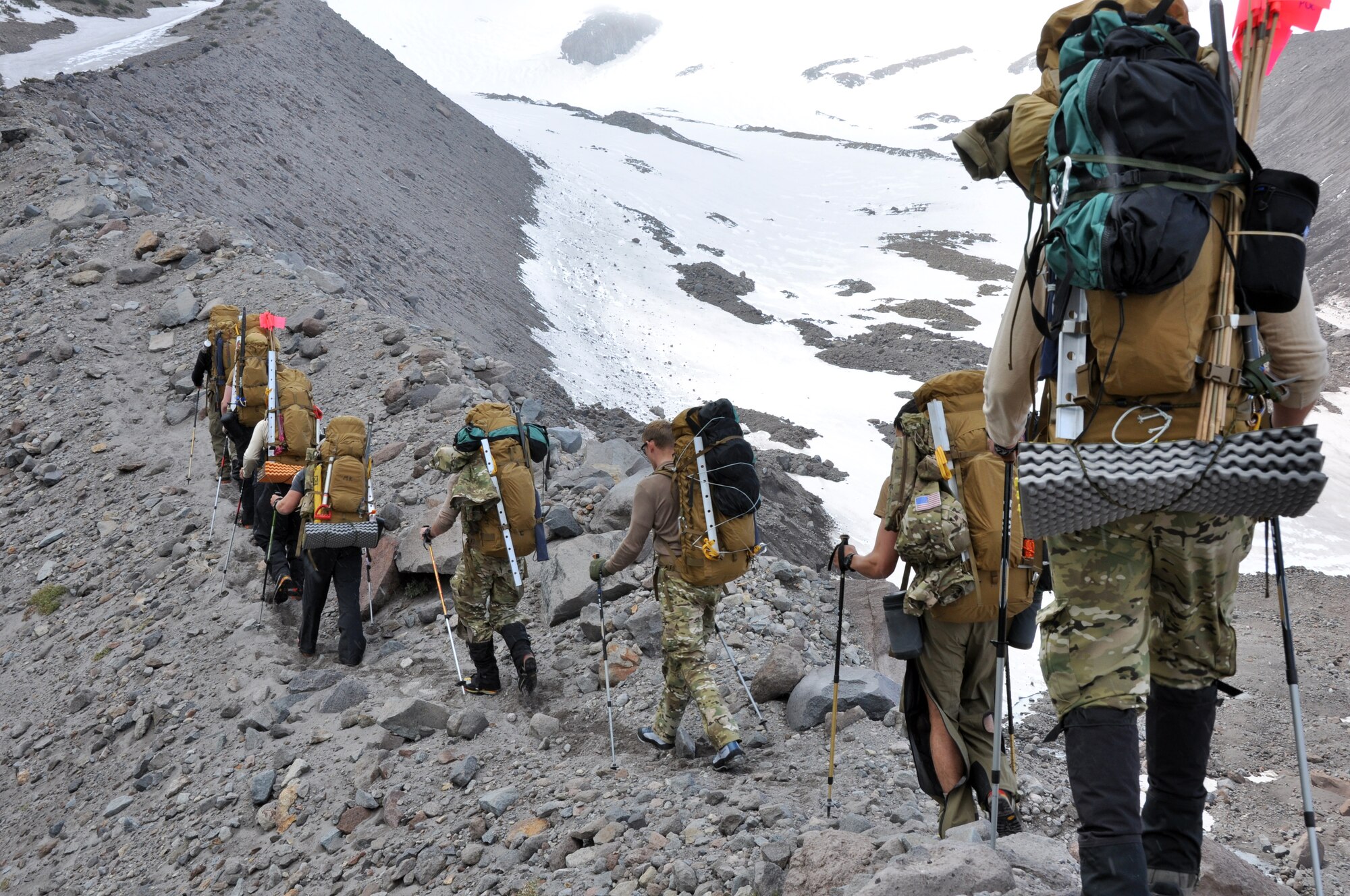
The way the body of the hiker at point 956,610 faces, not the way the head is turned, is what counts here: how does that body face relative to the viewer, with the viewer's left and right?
facing away from the viewer and to the left of the viewer

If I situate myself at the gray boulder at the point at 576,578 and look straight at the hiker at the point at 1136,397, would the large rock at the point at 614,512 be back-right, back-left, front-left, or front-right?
back-left

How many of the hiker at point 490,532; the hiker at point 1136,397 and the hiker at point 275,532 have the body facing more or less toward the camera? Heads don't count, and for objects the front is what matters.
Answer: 0

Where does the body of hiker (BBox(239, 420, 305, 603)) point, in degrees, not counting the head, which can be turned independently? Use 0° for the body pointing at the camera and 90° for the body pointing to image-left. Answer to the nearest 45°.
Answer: approximately 135°

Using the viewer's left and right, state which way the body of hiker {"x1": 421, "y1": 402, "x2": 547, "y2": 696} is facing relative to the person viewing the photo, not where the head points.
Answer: facing away from the viewer and to the left of the viewer

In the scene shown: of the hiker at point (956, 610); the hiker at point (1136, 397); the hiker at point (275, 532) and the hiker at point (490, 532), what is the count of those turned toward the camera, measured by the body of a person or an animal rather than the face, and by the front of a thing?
0

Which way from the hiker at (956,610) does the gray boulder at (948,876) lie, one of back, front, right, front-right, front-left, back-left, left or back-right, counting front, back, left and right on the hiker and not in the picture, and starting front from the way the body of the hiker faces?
back-left

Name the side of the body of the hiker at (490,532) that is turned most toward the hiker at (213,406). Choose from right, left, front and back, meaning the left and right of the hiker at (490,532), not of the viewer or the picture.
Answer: front

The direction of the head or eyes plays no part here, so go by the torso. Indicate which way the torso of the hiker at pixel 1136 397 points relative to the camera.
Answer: away from the camera

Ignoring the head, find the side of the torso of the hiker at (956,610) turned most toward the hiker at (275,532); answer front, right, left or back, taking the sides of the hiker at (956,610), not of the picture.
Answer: front
